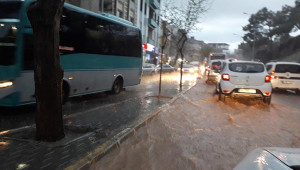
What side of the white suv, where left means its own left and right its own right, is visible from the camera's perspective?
back

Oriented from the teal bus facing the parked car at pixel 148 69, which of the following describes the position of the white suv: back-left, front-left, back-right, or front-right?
front-right

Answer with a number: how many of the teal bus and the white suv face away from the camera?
1

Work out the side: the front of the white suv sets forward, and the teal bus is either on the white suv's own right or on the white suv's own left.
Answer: on the white suv's own left

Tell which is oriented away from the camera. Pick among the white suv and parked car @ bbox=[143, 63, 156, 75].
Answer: the white suv

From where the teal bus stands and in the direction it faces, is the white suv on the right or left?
on its left

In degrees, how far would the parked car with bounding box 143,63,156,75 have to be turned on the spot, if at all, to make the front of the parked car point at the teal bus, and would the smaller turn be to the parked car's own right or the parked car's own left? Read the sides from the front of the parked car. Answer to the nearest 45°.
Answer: approximately 45° to the parked car's own right

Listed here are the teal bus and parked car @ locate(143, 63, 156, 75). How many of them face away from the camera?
0

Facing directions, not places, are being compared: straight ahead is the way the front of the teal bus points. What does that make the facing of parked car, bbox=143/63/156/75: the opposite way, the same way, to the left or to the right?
the same way

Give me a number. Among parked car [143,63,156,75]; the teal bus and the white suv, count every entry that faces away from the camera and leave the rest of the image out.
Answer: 1

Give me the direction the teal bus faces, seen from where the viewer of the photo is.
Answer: facing the viewer and to the left of the viewer

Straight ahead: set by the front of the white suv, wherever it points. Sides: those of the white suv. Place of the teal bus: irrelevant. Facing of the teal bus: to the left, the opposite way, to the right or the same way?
the opposite way
